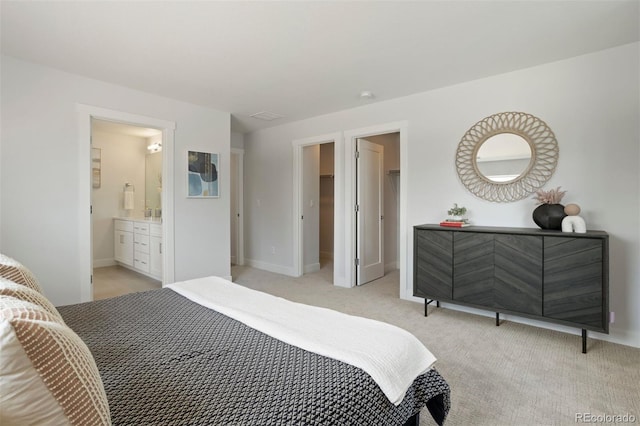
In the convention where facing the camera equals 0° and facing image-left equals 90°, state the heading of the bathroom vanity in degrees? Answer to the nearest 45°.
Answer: approximately 45°

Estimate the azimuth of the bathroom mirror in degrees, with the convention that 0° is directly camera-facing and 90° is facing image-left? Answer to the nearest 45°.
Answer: approximately 45°

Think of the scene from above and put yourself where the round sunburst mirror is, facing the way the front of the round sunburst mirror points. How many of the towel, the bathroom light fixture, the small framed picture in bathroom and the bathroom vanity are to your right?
4

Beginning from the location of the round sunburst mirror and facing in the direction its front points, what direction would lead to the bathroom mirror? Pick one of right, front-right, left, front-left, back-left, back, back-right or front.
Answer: right

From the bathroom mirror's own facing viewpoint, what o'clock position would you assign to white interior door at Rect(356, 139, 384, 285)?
The white interior door is roughly at 9 o'clock from the bathroom mirror.

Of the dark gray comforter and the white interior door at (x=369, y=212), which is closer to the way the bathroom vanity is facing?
the dark gray comforter

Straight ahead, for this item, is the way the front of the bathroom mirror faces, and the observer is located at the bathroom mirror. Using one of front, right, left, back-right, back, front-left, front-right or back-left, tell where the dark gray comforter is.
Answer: front-left
